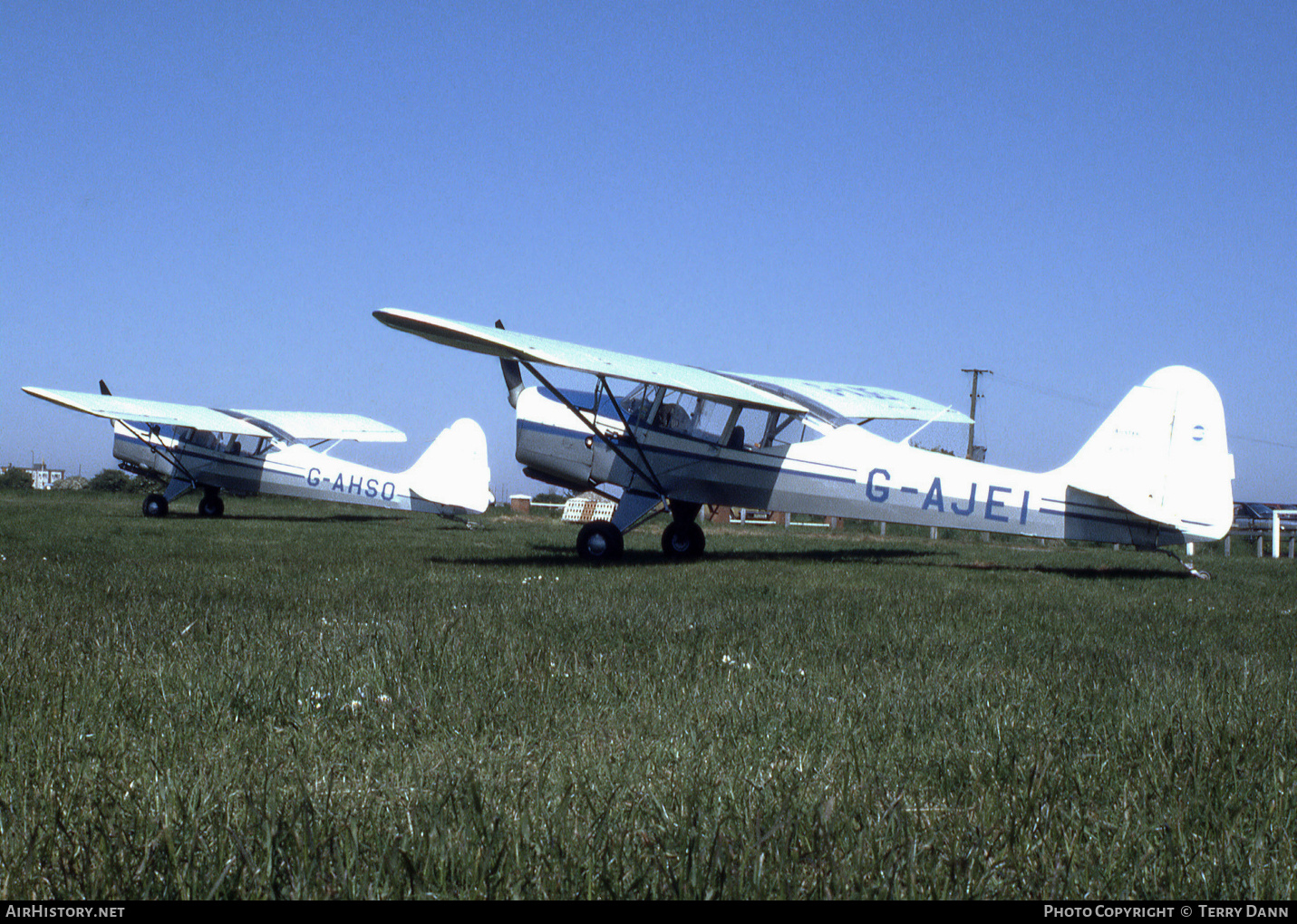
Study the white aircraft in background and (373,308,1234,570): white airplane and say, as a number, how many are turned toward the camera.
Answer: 0

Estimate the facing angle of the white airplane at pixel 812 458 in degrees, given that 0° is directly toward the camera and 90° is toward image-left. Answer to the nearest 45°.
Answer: approximately 135°

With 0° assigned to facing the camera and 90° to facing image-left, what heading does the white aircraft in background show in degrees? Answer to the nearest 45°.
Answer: approximately 135°

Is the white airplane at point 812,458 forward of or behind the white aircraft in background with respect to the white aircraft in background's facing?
behind

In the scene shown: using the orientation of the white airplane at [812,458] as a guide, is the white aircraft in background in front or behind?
in front
